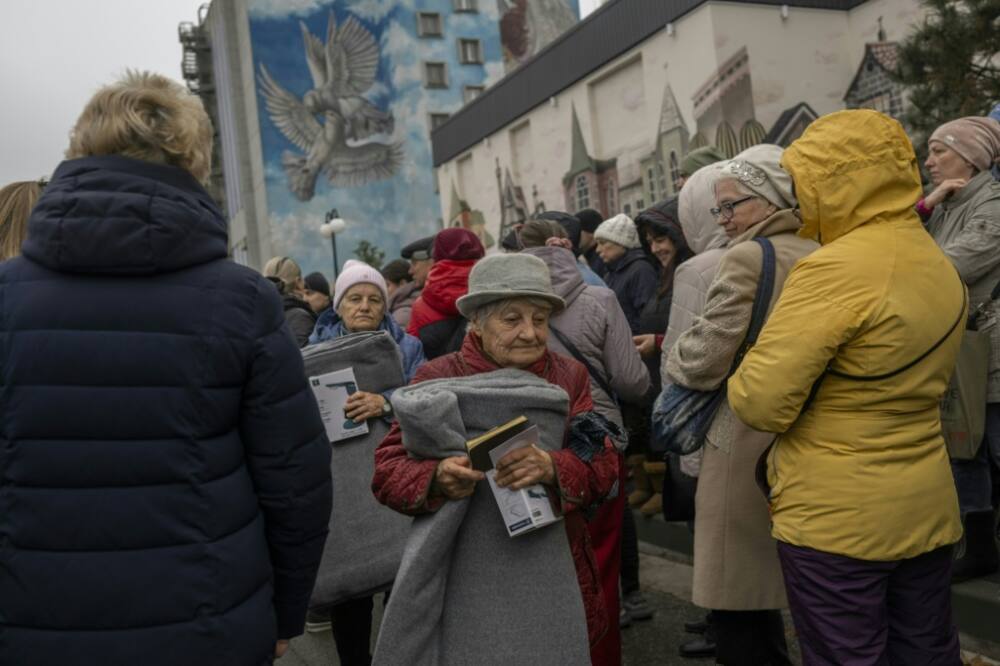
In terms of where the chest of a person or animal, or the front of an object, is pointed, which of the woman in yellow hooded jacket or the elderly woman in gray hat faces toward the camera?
the elderly woman in gray hat

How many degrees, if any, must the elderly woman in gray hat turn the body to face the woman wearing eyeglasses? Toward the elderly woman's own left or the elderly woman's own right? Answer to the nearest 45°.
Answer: approximately 90° to the elderly woman's own left

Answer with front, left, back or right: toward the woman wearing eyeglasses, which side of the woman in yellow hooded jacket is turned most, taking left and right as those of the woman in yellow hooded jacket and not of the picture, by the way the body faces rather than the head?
front

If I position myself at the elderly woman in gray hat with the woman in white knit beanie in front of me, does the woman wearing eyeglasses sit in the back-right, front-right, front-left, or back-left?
front-right

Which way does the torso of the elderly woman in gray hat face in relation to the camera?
toward the camera

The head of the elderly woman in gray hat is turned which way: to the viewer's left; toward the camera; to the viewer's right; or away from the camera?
toward the camera

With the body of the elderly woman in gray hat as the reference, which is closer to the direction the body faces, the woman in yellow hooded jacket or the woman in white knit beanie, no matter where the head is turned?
the woman in yellow hooded jacket

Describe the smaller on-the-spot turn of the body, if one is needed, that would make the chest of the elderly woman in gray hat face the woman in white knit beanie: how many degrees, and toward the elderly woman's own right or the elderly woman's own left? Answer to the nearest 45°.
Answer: approximately 180°

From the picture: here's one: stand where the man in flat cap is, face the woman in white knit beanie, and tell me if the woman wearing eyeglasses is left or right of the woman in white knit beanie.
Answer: right

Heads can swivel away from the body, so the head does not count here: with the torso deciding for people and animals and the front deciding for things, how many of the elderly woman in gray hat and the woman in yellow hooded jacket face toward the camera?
1

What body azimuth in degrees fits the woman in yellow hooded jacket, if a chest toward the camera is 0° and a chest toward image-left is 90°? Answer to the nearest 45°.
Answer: approximately 135°

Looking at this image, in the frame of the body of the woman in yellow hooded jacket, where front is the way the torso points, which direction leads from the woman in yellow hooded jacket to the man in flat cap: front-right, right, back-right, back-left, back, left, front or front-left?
front

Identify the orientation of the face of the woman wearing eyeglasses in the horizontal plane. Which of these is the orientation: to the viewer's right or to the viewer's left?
to the viewer's left

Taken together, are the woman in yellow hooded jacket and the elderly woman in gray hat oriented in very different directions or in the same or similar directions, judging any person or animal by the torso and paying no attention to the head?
very different directions

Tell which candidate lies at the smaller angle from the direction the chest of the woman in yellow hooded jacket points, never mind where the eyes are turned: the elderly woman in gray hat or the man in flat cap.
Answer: the man in flat cap

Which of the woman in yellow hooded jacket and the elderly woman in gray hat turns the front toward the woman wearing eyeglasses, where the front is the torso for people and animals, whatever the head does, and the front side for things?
the woman in yellow hooded jacket
